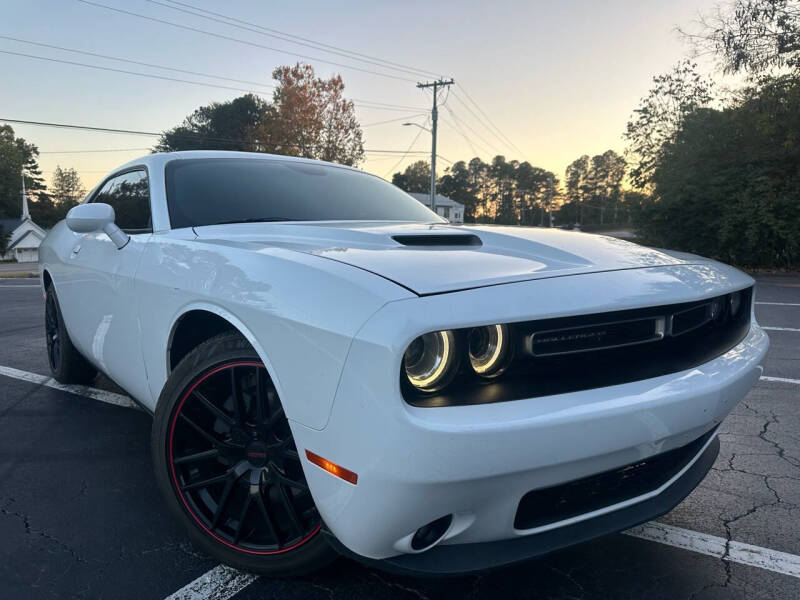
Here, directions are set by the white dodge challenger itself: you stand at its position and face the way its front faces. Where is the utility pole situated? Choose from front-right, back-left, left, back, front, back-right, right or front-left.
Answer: back-left

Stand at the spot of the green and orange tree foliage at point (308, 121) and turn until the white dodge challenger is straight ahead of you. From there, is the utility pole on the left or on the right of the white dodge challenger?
left

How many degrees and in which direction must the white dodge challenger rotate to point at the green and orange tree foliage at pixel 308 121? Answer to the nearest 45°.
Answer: approximately 135° to its left
